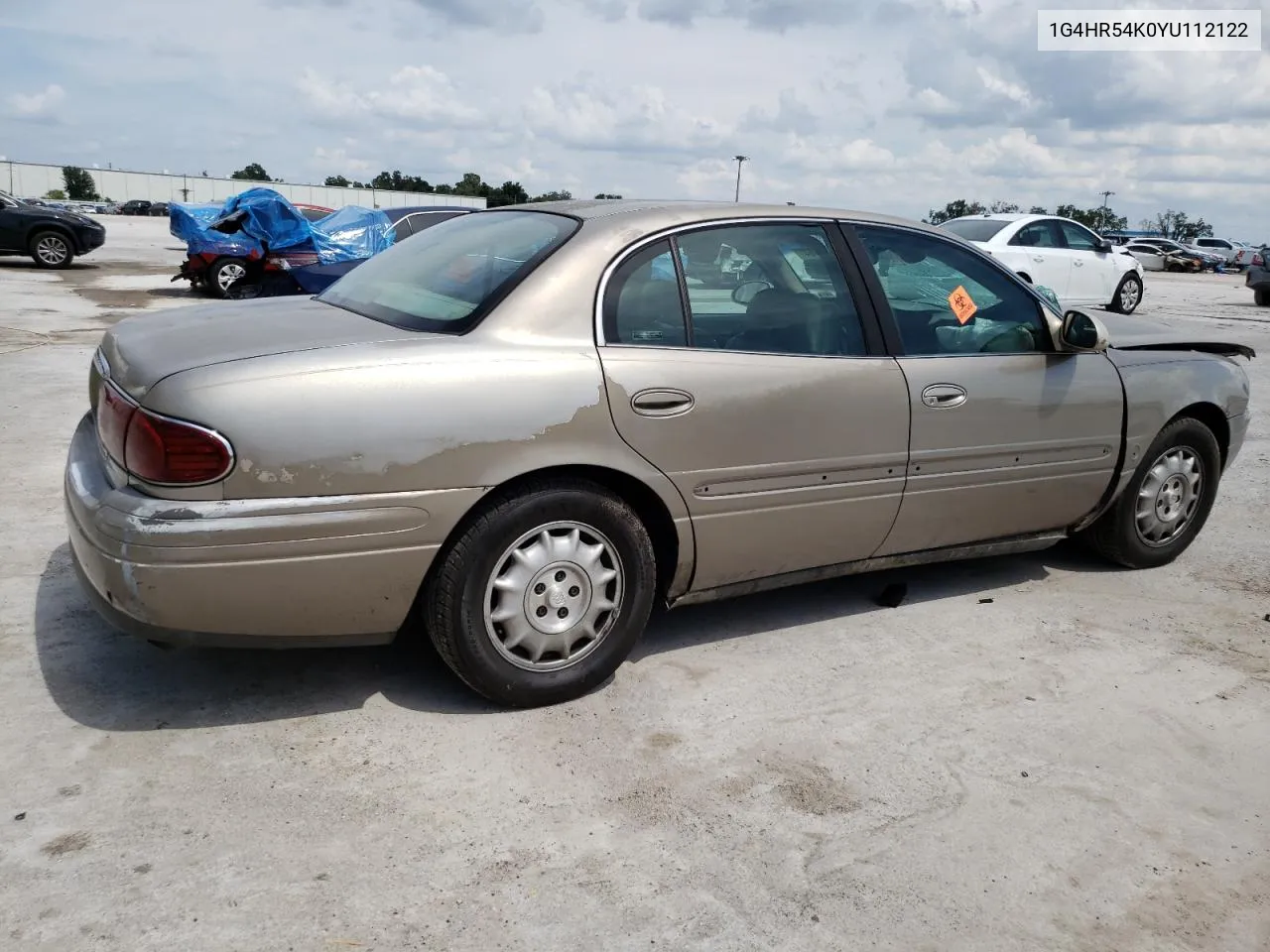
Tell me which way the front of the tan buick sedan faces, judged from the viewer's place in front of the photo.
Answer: facing away from the viewer and to the right of the viewer

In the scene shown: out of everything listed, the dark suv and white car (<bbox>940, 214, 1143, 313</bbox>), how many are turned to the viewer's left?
0

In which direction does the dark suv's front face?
to the viewer's right

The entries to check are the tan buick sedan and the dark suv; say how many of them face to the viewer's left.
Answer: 0

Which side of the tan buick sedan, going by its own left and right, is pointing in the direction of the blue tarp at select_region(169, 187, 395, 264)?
left

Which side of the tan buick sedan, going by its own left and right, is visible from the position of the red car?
left

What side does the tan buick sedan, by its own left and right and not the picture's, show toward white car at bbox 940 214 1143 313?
front

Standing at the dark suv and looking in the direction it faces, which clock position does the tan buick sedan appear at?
The tan buick sedan is roughly at 3 o'clock from the dark suv.

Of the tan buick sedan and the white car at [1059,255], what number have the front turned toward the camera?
0

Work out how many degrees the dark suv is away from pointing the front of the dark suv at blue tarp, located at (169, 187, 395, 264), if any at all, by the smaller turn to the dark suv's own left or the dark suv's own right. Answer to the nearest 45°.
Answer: approximately 45° to the dark suv's own right

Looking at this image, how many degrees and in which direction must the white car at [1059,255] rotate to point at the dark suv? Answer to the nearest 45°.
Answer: approximately 135° to its left

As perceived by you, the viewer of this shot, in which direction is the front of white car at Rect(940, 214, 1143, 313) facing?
facing away from the viewer and to the right of the viewer
